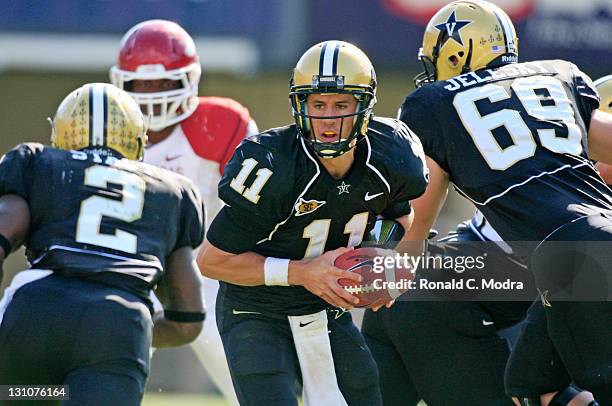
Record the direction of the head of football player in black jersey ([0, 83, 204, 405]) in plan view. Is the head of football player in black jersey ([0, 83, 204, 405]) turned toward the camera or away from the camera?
away from the camera

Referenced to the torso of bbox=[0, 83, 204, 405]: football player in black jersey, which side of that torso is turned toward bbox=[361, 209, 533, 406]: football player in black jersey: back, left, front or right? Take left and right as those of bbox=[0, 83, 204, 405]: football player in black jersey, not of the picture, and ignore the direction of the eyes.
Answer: right

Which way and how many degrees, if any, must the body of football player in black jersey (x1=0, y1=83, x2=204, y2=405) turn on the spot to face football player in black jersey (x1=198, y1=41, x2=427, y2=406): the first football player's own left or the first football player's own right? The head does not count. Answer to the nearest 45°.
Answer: approximately 90° to the first football player's own right

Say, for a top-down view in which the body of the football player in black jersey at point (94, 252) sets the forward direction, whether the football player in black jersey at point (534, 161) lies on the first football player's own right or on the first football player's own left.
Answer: on the first football player's own right

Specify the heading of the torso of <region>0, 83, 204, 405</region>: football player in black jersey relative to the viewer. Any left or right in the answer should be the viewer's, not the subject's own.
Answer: facing away from the viewer

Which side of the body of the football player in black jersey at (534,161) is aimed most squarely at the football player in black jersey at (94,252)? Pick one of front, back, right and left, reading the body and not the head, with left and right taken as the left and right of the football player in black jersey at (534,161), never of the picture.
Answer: left

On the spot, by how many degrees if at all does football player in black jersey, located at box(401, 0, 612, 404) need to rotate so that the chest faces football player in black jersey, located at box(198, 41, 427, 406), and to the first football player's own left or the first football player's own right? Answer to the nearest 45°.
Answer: approximately 90° to the first football player's own left

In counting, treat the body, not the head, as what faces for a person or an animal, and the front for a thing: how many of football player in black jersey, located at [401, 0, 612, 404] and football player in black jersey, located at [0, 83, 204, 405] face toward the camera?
0

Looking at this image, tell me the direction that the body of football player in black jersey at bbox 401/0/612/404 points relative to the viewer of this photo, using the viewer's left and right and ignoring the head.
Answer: facing away from the viewer and to the left of the viewer
